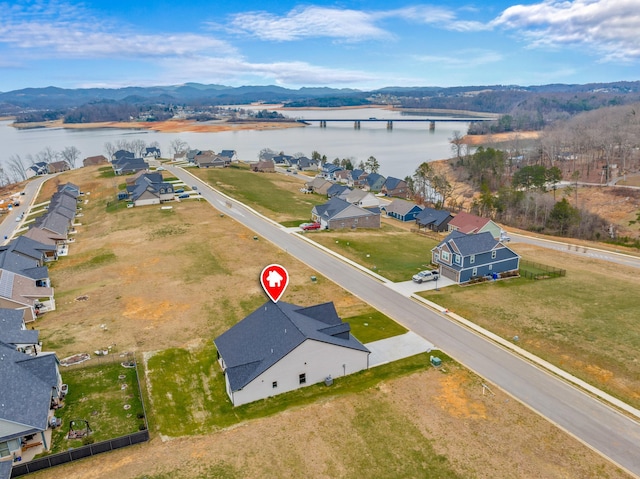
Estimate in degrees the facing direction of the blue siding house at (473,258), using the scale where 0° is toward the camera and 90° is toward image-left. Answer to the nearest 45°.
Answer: approximately 45°

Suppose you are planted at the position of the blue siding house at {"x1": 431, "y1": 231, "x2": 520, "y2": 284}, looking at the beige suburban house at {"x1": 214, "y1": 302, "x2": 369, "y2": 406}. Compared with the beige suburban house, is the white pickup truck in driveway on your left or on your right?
right

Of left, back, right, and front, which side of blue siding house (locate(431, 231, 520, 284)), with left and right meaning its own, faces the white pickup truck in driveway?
front

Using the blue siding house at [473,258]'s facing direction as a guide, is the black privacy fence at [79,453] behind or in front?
in front

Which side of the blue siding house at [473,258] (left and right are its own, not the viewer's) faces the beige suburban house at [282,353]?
front
